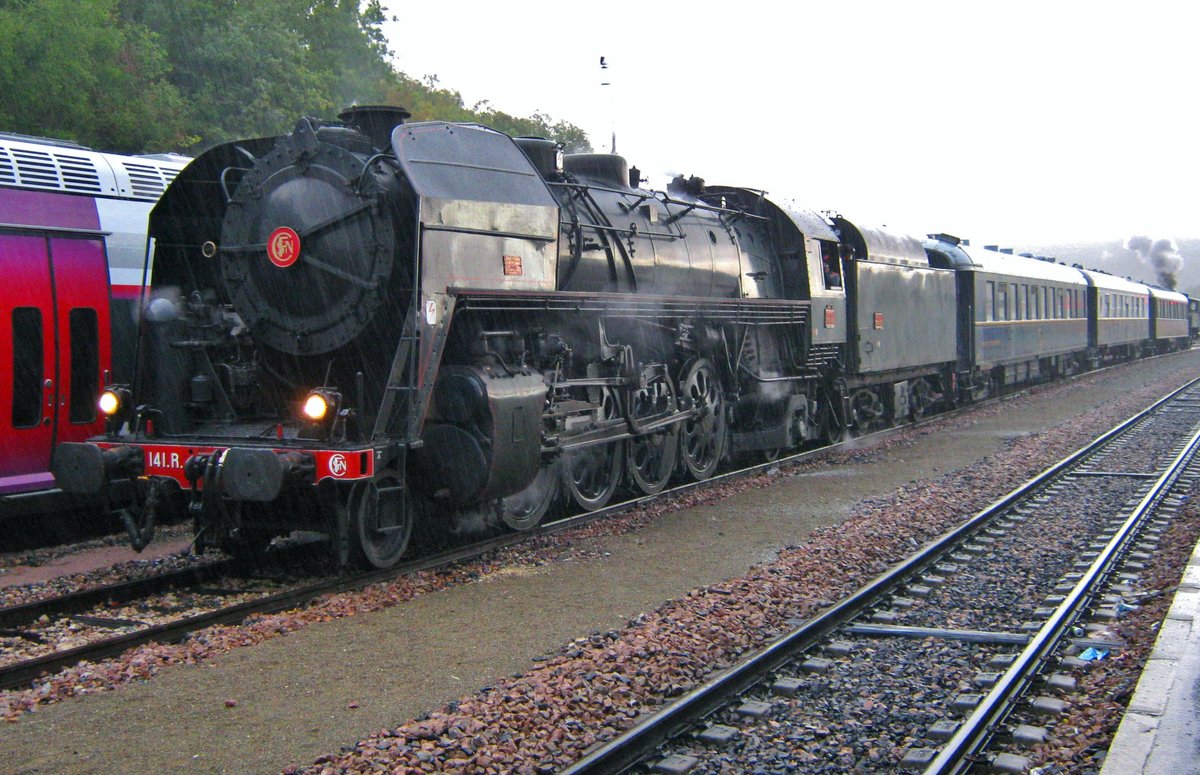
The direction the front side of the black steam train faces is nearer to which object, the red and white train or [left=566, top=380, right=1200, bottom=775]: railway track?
the red and white train

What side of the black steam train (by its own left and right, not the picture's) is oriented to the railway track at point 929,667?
left

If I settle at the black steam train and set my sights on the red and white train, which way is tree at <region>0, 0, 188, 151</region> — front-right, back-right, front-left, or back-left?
front-right

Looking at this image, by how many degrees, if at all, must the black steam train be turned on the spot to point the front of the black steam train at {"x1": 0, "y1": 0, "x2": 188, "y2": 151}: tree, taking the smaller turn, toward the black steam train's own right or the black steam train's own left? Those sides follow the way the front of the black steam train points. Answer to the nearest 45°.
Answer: approximately 90° to the black steam train's own right

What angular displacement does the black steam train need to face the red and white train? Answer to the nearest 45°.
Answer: approximately 90° to its right

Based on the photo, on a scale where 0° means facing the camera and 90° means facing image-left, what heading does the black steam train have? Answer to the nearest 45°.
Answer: approximately 45°
